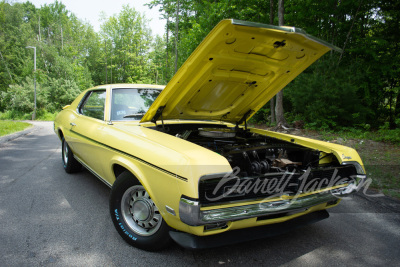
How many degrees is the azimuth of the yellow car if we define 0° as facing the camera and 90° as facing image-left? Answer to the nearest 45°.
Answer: approximately 315°
